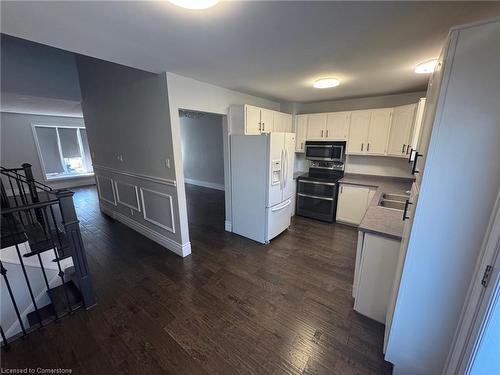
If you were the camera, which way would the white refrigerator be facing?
facing the viewer and to the right of the viewer

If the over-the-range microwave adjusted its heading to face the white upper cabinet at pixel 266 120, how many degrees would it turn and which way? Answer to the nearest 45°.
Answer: approximately 45° to its right

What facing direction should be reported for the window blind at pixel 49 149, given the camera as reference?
facing the viewer

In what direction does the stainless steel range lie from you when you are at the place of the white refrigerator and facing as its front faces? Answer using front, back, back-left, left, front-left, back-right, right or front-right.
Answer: left

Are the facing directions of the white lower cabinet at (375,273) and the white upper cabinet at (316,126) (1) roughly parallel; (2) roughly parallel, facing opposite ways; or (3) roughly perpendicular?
roughly perpendicular

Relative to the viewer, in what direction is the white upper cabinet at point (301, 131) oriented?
toward the camera

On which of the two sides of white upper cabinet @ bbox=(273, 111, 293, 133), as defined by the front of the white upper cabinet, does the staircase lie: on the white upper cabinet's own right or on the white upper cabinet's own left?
on the white upper cabinet's own right

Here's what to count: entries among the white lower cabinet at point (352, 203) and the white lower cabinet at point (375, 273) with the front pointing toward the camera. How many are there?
1

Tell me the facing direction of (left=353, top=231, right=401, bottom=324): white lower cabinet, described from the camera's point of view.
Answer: facing to the left of the viewer

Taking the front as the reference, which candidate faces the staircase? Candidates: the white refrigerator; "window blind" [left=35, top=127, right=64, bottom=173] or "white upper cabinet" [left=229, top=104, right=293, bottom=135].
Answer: the window blind

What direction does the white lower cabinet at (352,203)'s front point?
toward the camera

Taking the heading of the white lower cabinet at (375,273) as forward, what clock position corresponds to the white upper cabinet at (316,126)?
The white upper cabinet is roughly at 2 o'clock from the white lower cabinet.

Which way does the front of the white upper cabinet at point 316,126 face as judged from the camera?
facing the viewer
